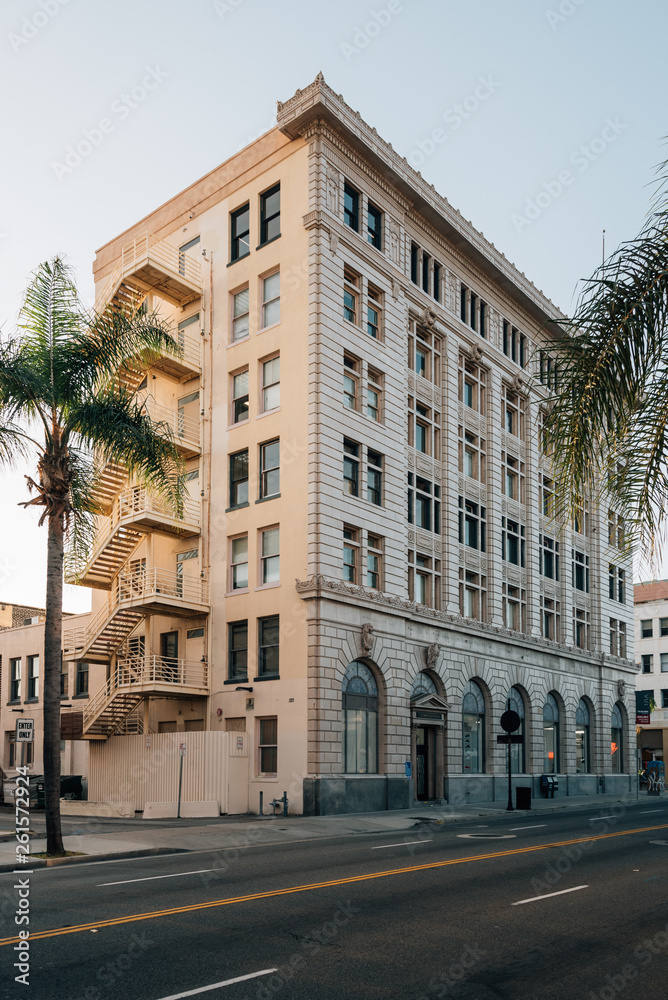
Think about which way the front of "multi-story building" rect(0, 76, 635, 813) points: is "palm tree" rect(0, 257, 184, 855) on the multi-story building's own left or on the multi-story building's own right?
on the multi-story building's own right

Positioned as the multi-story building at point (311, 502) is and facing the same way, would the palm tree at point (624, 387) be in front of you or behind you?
in front

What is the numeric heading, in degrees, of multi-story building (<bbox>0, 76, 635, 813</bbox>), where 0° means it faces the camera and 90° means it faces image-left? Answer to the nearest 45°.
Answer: approximately 315°
